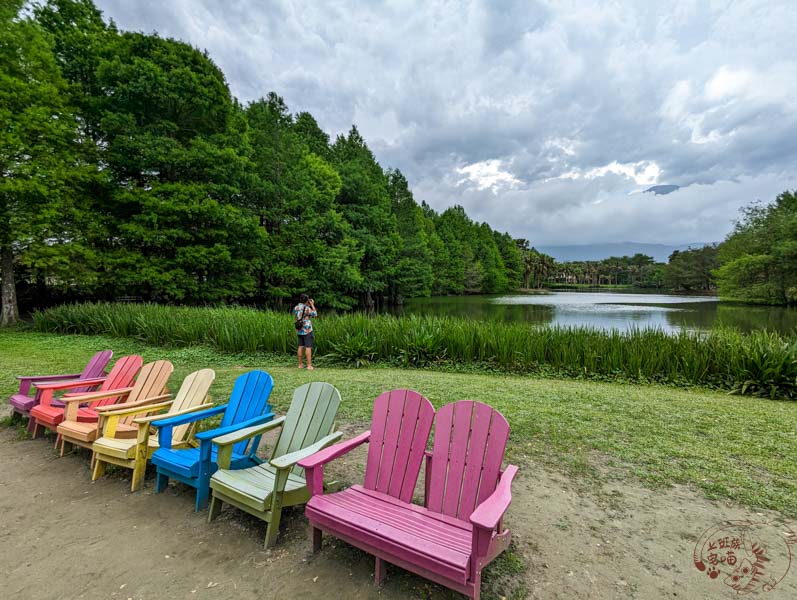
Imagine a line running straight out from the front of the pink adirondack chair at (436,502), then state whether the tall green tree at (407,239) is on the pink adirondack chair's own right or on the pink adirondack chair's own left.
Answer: on the pink adirondack chair's own right

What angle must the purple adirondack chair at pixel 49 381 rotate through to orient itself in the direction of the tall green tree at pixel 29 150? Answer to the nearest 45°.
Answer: approximately 135° to its right

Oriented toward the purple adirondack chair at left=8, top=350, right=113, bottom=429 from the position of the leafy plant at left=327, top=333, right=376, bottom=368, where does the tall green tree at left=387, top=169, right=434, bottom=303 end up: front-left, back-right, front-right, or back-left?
back-right

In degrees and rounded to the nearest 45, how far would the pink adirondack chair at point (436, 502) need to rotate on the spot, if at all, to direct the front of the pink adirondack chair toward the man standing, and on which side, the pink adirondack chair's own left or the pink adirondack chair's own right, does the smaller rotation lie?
approximately 135° to the pink adirondack chair's own right

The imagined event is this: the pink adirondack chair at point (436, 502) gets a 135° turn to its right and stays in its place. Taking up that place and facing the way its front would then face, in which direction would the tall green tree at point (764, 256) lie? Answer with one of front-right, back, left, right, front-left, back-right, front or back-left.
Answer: front-right

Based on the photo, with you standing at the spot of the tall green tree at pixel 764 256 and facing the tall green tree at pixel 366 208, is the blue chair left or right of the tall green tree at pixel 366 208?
left

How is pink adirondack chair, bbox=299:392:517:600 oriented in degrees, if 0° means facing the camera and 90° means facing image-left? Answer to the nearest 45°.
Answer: approximately 45°

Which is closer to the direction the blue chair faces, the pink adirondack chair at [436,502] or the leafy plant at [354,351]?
the pink adirondack chair

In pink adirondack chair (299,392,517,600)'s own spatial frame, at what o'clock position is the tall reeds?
The tall reeds is roughly at 5 o'clock from the pink adirondack chair.

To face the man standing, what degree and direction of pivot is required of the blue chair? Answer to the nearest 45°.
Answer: approximately 135° to its right
